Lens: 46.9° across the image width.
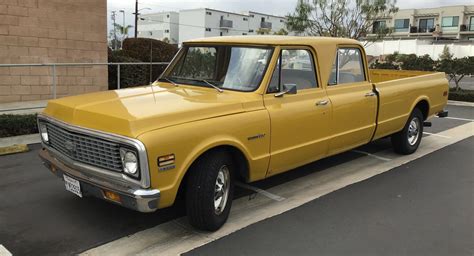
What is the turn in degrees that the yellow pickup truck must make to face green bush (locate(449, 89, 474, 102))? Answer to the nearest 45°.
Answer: approximately 180°

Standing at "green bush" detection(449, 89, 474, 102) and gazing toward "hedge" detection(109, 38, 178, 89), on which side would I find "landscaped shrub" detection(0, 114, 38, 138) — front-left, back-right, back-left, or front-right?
front-left

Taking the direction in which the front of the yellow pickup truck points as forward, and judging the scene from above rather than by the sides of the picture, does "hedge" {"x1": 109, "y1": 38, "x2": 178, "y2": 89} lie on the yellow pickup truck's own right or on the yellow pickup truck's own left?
on the yellow pickup truck's own right

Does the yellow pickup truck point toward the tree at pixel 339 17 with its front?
no

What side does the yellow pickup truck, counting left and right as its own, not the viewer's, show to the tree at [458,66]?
back

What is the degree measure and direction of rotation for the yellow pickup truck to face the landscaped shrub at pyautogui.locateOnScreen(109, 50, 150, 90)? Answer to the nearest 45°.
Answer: approximately 135° to its right

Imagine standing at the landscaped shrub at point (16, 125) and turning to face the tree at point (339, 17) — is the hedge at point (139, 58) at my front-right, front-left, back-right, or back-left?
front-left

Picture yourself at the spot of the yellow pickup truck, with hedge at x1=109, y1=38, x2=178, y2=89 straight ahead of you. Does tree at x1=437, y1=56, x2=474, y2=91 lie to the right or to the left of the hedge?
right

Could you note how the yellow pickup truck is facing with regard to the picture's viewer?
facing the viewer and to the left of the viewer

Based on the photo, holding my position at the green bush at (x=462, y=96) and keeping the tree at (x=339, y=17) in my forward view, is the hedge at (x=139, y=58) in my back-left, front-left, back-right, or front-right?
front-left

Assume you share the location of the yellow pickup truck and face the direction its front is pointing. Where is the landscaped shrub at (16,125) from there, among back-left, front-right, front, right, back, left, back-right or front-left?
right
